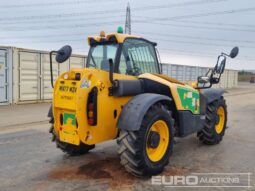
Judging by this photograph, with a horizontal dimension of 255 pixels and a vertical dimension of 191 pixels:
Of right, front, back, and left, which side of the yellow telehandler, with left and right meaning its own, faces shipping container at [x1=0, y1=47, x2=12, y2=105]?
left

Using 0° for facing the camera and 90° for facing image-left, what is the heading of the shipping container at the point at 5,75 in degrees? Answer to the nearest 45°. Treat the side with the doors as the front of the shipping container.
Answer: approximately 0°

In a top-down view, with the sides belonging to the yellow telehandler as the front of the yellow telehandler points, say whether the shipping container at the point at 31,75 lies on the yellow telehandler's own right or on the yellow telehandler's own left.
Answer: on the yellow telehandler's own left

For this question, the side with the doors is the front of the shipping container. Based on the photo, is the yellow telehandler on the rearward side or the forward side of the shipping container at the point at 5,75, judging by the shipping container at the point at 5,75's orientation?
on the forward side

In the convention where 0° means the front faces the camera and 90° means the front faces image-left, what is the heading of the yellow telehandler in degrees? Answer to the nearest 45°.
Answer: approximately 225°

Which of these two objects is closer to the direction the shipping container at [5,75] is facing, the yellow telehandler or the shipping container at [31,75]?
the yellow telehandler

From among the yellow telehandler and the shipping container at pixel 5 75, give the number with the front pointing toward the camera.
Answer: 1
